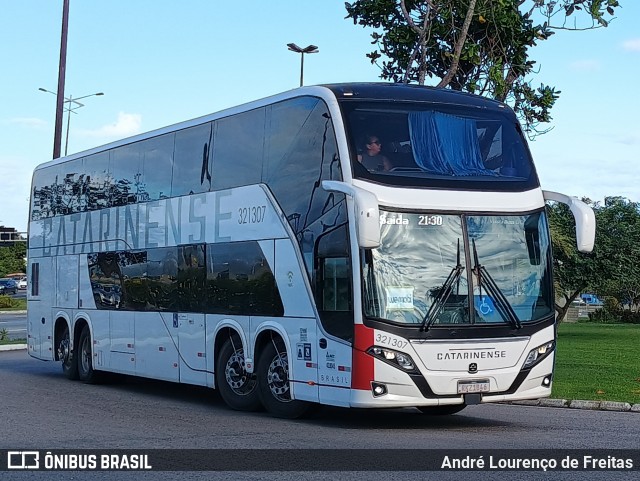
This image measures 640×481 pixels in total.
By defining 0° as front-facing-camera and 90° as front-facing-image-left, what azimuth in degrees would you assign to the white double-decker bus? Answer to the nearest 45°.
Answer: approximately 315°

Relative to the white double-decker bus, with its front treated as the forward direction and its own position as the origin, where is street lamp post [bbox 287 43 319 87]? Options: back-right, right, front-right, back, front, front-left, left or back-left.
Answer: back-left
